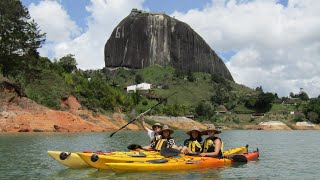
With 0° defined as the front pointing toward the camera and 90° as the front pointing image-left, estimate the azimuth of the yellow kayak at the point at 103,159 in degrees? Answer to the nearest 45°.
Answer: approximately 90°

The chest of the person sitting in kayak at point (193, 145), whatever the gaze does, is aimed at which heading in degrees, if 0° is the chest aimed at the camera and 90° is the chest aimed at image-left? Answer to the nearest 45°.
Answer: approximately 45°

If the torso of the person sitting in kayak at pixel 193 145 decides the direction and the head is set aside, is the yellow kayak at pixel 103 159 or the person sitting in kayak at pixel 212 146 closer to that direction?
the yellow kayak

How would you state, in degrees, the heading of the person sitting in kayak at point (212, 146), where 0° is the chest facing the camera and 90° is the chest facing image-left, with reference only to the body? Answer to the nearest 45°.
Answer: approximately 45°
